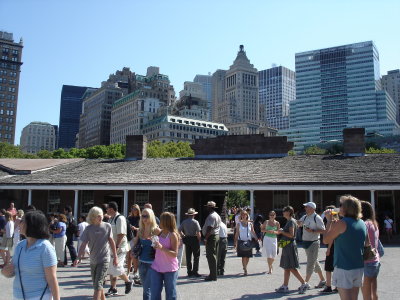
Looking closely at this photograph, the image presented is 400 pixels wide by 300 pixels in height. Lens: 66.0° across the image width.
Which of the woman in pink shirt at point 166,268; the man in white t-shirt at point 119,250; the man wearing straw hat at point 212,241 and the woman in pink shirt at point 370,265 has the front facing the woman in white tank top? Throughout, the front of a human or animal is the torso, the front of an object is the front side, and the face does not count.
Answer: the woman in pink shirt at point 370,265

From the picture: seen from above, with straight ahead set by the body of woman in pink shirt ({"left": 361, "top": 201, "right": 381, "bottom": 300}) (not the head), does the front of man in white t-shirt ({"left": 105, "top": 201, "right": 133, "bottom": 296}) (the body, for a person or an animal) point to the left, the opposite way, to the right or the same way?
to the left

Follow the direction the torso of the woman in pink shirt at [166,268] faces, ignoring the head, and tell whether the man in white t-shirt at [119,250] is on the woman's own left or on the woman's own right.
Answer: on the woman's own right

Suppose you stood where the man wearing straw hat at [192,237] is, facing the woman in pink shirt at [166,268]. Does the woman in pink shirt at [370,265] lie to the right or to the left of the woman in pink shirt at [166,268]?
left

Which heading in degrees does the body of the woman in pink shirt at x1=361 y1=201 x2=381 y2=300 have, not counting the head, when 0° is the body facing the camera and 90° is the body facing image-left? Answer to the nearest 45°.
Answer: approximately 135°

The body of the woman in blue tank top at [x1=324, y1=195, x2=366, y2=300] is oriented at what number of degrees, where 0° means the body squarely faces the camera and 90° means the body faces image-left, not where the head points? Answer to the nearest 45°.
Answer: approximately 135°

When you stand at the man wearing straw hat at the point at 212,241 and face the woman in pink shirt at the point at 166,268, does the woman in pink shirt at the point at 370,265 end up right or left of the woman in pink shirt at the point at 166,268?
left

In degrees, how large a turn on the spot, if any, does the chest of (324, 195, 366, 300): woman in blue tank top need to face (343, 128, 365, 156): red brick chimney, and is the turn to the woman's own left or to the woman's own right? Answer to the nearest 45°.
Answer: approximately 45° to the woman's own right
